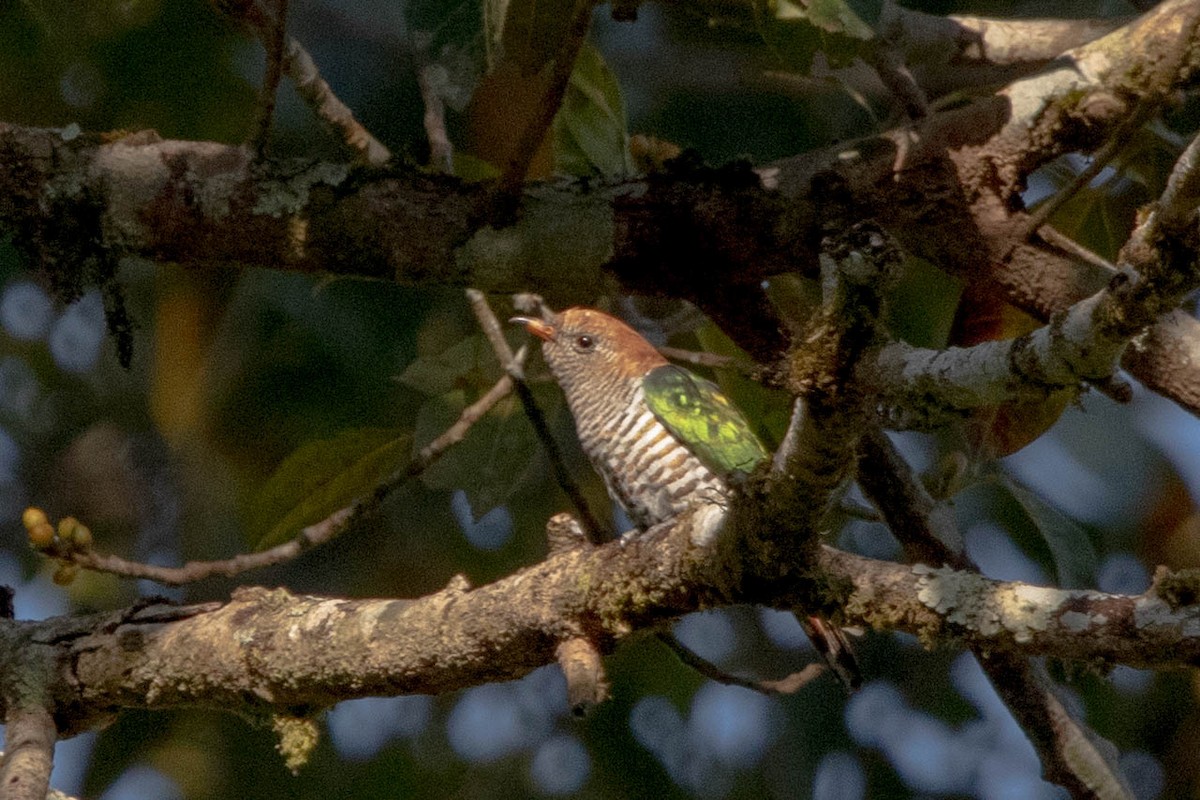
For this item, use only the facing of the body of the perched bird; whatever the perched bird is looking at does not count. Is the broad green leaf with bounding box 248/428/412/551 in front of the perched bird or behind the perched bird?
in front

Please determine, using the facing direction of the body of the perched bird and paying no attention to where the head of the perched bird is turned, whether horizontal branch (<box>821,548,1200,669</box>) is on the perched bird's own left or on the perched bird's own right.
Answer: on the perched bird's own left

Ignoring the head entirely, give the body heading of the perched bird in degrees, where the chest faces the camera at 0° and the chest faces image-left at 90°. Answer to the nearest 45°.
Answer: approximately 90°
